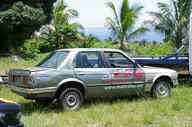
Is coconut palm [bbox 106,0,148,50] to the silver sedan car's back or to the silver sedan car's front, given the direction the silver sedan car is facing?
to the front

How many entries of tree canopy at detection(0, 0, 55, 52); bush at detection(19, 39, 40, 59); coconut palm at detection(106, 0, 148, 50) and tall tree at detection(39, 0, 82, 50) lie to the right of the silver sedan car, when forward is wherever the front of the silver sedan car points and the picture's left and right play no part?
0

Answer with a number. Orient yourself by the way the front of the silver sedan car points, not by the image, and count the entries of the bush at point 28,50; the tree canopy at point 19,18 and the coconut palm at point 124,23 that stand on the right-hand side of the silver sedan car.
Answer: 0

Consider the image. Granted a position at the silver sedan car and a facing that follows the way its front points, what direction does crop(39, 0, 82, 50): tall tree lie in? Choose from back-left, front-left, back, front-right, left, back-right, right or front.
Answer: front-left

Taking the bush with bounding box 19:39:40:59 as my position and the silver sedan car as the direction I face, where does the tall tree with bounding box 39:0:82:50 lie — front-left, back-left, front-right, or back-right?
back-left

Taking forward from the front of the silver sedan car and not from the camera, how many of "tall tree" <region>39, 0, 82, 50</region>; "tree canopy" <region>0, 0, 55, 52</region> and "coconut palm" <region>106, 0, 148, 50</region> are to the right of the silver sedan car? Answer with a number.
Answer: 0

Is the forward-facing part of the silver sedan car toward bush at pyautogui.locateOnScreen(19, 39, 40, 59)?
no

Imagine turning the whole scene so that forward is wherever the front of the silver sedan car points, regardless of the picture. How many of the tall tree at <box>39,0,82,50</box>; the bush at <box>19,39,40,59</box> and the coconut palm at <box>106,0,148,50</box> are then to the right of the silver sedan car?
0

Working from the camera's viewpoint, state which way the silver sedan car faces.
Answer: facing away from the viewer and to the right of the viewer

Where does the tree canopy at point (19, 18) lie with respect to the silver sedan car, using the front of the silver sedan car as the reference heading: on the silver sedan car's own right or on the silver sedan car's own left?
on the silver sedan car's own left
